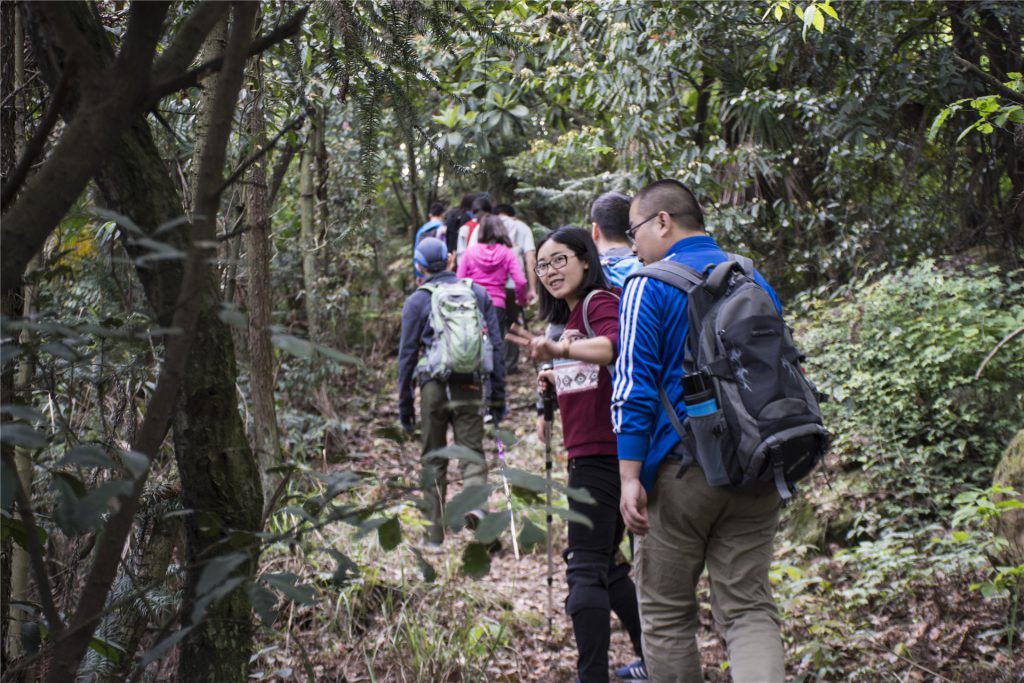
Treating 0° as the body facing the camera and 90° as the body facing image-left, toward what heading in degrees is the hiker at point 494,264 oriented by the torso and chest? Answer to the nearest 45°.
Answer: approximately 180°

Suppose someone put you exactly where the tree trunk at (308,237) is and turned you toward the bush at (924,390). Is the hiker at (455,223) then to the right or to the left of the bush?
left

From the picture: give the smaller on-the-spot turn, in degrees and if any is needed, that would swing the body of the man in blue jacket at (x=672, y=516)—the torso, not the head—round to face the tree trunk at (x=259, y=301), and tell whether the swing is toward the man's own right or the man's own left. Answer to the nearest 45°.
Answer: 0° — they already face it

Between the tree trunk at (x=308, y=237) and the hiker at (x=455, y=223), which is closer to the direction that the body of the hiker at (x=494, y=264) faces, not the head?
the hiker

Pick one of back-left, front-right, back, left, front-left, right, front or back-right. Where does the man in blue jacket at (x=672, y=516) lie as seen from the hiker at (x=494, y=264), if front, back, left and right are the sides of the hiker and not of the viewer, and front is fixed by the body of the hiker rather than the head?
back

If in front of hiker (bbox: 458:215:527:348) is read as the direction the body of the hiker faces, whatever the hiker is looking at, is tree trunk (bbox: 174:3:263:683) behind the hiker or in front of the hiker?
behind

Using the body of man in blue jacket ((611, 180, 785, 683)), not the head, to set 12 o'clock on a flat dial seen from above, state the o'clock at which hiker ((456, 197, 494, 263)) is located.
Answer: The hiker is roughly at 1 o'clock from the man in blue jacket.

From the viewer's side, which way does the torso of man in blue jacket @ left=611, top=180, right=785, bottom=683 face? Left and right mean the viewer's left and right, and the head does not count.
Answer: facing away from the viewer and to the left of the viewer
